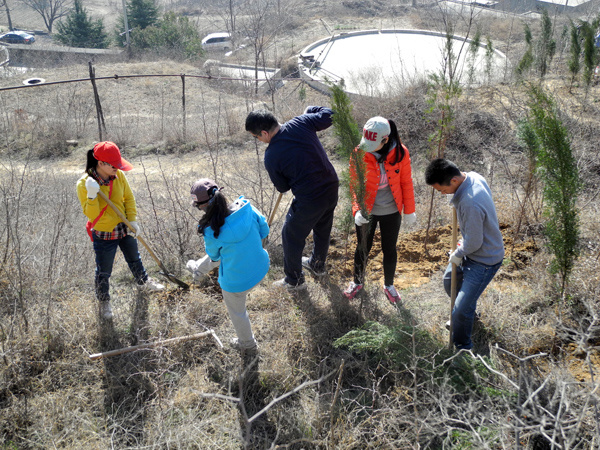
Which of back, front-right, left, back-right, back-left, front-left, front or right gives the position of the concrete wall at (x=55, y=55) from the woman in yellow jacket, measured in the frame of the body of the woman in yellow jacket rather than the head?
back-left

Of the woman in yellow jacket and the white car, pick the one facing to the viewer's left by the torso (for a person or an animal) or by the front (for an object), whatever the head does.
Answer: the white car

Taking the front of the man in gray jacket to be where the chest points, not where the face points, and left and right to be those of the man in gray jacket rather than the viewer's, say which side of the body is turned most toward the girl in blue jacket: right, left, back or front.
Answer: front

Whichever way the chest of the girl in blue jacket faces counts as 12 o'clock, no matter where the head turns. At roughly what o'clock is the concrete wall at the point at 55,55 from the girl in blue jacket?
The concrete wall is roughly at 1 o'clock from the girl in blue jacket.

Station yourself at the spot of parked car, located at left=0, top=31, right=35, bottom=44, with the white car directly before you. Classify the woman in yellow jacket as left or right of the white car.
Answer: right

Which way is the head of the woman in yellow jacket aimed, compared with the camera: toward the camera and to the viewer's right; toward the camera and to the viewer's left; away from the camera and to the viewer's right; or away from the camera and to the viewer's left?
toward the camera and to the viewer's right

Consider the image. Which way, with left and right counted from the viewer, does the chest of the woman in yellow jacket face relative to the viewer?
facing the viewer and to the right of the viewer

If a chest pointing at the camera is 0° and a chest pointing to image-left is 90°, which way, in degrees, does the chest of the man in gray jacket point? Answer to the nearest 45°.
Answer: approximately 90°

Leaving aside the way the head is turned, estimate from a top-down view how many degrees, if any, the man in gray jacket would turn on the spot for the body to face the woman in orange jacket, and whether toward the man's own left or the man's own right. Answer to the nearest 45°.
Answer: approximately 45° to the man's own right

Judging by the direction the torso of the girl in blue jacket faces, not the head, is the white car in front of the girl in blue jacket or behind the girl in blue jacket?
in front

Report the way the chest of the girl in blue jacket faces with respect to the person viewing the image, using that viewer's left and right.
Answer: facing away from the viewer and to the left of the viewer

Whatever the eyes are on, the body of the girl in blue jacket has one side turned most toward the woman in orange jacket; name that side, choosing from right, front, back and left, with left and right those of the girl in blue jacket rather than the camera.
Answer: right

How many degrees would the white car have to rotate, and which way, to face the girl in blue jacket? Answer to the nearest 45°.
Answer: approximately 90° to its left

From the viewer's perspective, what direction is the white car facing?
to the viewer's left
